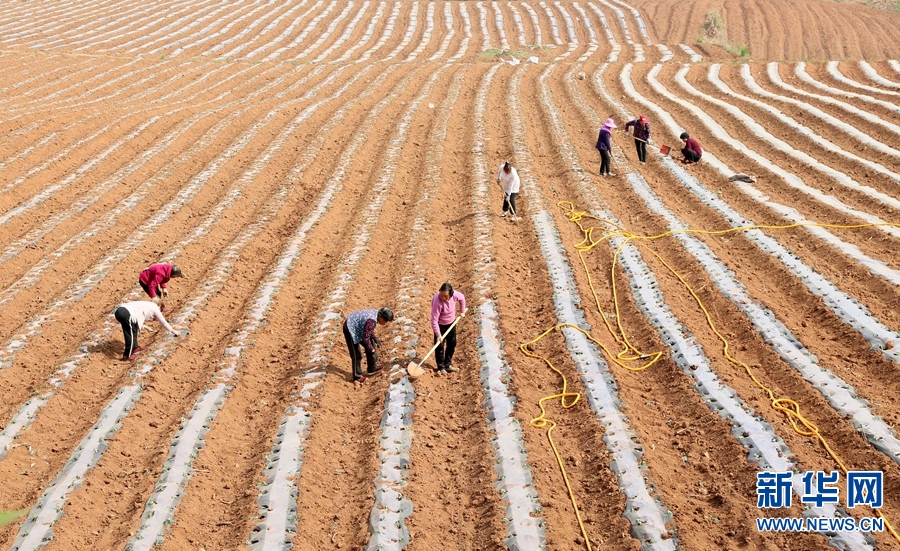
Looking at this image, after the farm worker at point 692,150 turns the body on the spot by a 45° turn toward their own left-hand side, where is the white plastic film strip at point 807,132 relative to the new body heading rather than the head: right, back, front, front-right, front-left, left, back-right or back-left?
back

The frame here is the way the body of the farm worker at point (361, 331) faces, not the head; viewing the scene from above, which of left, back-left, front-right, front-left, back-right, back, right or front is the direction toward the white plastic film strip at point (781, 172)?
front-left

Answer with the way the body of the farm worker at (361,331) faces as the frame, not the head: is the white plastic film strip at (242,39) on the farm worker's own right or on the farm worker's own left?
on the farm worker's own left

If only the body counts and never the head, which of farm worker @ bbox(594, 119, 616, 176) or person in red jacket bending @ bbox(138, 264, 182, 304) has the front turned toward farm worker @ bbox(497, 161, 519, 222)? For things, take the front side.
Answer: the person in red jacket bending

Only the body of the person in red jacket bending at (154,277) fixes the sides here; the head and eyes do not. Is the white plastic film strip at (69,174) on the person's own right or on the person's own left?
on the person's own left

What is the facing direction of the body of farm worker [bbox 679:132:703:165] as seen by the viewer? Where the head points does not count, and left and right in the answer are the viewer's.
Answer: facing to the left of the viewer

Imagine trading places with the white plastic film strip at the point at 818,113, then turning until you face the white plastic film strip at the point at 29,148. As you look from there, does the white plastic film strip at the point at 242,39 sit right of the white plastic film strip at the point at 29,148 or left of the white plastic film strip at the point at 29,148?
right

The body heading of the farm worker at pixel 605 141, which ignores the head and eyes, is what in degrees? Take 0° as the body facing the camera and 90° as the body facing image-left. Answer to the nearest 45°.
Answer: approximately 270°

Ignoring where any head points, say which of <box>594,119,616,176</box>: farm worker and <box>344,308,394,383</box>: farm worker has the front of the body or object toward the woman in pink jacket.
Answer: <box>344,308,394,383</box>: farm worker

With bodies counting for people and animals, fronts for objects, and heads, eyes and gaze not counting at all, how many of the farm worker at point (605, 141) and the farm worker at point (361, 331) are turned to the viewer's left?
0

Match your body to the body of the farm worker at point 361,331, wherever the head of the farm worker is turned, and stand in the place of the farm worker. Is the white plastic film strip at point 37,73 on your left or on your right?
on your left

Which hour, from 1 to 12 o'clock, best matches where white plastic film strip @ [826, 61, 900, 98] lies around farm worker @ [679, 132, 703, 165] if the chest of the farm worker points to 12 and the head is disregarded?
The white plastic film strip is roughly at 4 o'clock from the farm worker.

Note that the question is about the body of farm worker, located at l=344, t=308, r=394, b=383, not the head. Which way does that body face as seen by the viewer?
to the viewer's right

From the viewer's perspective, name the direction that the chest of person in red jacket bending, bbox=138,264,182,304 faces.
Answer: to the viewer's right

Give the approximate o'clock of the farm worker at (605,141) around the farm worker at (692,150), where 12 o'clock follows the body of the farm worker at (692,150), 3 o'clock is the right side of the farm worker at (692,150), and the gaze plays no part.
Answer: the farm worker at (605,141) is roughly at 11 o'clock from the farm worker at (692,150).

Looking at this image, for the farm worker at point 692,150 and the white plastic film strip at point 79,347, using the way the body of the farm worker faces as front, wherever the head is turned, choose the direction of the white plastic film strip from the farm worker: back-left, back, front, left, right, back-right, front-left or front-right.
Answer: front-left

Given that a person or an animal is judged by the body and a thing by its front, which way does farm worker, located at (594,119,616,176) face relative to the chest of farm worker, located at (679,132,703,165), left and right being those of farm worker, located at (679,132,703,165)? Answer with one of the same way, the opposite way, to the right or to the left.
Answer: the opposite way
